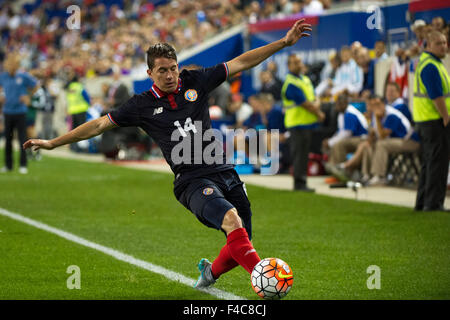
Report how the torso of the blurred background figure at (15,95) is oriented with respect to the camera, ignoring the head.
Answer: toward the camera

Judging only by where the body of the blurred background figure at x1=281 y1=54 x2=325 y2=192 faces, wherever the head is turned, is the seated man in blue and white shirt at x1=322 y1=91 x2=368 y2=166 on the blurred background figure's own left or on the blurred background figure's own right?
on the blurred background figure's own left

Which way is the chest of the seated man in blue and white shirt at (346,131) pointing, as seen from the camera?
to the viewer's left

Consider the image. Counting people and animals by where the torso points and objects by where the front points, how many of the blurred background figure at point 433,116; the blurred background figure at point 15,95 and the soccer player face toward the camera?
2

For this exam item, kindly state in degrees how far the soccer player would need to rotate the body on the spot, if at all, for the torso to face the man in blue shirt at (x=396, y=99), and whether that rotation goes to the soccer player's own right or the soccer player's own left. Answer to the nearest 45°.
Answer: approximately 135° to the soccer player's own left

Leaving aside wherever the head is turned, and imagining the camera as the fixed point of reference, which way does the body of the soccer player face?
toward the camera
